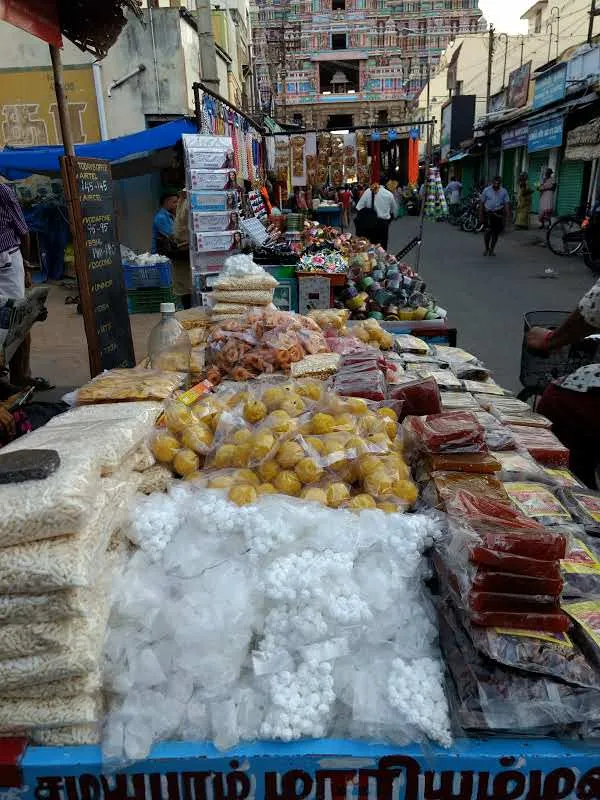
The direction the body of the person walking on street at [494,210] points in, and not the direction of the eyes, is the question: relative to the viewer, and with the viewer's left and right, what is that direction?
facing the viewer

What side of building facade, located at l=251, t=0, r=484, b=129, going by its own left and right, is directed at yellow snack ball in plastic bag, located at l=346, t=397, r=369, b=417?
front

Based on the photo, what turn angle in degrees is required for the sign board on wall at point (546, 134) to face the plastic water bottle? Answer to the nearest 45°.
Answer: approximately 45° to its left

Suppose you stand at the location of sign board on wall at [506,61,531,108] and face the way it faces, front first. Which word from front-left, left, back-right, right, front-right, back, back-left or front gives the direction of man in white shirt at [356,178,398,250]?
front-left

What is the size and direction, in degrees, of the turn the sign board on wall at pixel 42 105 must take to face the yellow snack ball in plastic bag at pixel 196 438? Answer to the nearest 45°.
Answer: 0° — it already faces it

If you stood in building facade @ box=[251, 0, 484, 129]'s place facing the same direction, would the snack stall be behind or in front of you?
in front

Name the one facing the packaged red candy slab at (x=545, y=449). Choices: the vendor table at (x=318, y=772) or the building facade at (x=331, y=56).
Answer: the building facade

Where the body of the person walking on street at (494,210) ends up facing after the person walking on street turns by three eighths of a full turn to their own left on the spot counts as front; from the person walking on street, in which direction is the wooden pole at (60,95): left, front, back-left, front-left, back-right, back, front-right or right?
back-right

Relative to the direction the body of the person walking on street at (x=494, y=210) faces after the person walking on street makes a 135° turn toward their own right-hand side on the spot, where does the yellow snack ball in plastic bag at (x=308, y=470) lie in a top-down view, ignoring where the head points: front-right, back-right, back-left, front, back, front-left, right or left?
back-left

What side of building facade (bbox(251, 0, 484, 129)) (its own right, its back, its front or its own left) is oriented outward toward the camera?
front

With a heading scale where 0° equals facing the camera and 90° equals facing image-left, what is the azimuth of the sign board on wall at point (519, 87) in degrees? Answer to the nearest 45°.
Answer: approximately 45°

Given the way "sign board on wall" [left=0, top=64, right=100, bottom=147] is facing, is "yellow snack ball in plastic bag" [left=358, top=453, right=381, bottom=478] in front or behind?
in front

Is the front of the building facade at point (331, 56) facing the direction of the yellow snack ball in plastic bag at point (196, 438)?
yes
